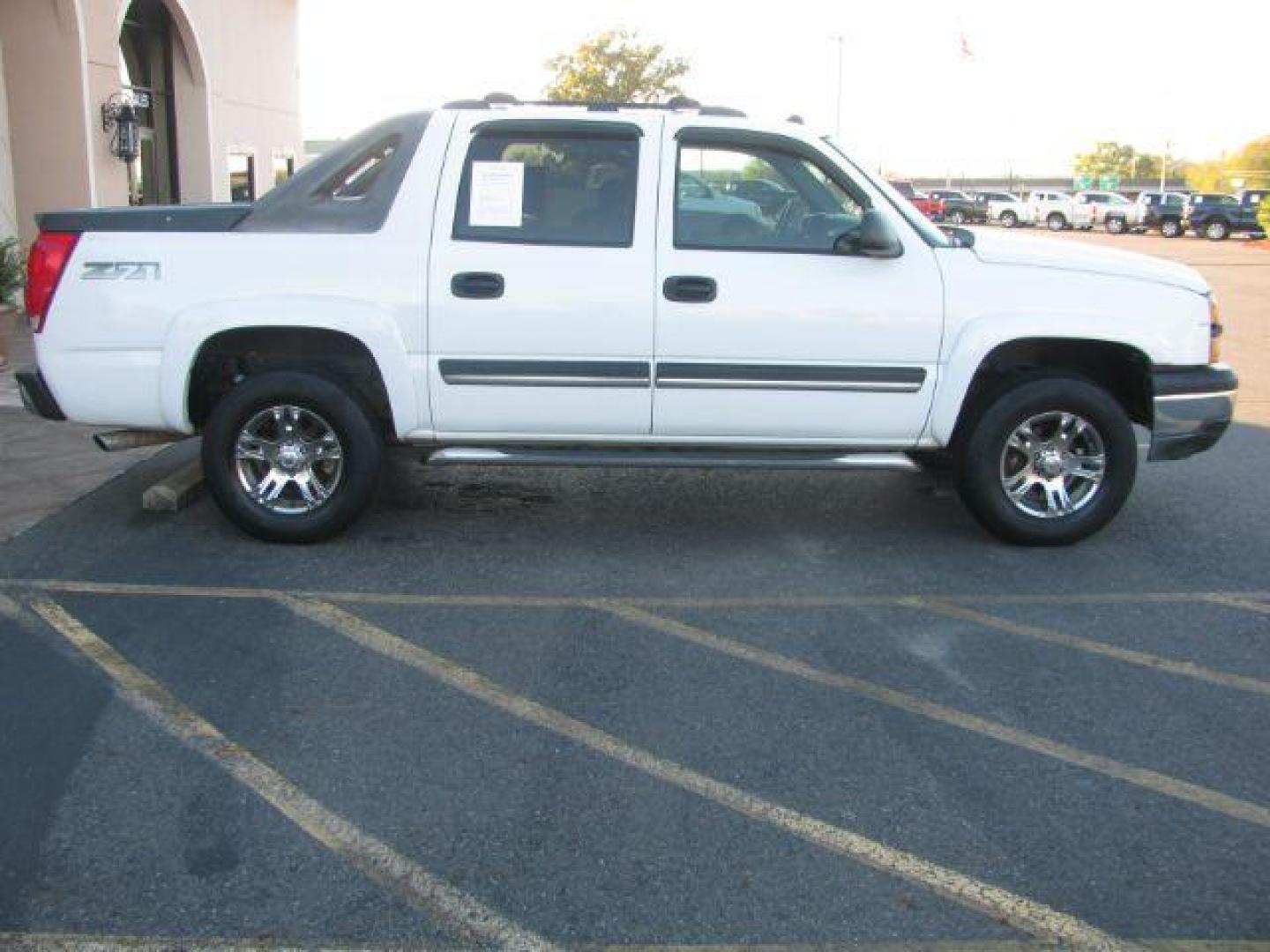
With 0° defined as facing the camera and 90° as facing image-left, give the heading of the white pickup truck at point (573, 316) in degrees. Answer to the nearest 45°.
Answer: approximately 270°

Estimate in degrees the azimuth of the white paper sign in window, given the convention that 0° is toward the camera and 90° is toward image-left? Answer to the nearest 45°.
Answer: approximately 0°

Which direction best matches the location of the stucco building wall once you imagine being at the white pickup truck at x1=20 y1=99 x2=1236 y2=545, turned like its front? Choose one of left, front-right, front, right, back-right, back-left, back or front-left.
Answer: back-left

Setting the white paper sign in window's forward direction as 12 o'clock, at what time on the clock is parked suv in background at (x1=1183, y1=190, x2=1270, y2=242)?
The parked suv in background is roughly at 7 o'clock from the white paper sign in window.

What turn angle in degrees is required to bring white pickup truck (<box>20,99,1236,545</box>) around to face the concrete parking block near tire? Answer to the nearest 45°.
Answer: approximately 180°

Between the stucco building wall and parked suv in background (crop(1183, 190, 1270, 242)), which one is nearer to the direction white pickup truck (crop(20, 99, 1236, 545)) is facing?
the parked suv in background

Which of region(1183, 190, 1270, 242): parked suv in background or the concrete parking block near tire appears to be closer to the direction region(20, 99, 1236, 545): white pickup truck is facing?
the parked suv in background

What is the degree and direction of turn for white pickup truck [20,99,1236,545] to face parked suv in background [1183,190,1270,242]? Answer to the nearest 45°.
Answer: approximately 45° to its left

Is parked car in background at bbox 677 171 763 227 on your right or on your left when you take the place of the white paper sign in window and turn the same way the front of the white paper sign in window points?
on your left

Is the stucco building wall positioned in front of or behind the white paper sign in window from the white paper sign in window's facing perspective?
behind
